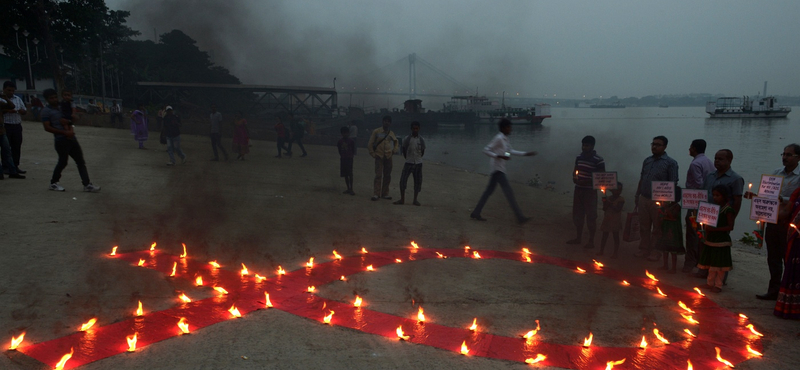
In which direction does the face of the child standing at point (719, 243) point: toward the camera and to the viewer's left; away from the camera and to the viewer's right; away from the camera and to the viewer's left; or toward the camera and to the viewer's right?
toward the camera and to the viewer's left

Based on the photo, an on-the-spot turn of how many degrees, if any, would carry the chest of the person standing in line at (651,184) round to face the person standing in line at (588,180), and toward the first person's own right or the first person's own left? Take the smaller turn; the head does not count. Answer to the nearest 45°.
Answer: approximately 90° to the first person's own right

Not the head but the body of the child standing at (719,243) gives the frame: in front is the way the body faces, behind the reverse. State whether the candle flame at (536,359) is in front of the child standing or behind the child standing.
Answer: in front

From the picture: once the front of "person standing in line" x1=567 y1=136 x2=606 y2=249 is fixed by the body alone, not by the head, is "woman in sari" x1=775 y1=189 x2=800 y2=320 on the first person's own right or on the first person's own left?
on the first person's own left

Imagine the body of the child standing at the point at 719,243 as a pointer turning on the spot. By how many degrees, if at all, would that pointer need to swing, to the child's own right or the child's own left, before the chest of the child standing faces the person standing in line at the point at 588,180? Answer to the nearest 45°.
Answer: approximately 90° to the child's own right

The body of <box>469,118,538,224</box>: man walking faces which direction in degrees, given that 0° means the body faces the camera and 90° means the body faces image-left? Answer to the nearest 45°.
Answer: approximately 270°

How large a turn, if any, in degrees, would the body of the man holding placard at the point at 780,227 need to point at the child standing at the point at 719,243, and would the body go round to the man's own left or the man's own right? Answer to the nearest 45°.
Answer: approximately 45° to the man's own right

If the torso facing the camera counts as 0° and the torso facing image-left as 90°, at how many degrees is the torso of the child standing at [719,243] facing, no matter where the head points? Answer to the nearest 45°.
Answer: approximately 45°

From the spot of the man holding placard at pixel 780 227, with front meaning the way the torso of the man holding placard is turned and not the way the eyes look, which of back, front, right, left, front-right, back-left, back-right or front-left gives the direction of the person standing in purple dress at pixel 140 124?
front-right

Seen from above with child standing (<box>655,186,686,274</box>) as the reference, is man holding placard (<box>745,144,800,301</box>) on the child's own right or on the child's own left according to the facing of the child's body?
on the child's own left

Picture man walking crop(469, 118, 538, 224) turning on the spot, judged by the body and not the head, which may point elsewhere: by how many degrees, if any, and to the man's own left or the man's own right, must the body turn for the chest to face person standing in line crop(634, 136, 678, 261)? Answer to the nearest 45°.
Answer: approximately 45° to the man's own right

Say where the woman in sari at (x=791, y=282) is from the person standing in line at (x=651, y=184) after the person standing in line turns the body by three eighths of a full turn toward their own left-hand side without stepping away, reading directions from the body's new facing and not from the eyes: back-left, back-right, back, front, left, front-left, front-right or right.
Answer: front-right

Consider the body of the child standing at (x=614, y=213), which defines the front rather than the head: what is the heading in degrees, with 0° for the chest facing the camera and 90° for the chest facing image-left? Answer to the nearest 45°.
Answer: approximately 45°
